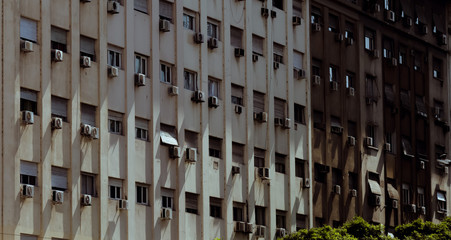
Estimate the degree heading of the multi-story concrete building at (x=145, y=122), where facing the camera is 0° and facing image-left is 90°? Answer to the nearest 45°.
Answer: approximately 315°
